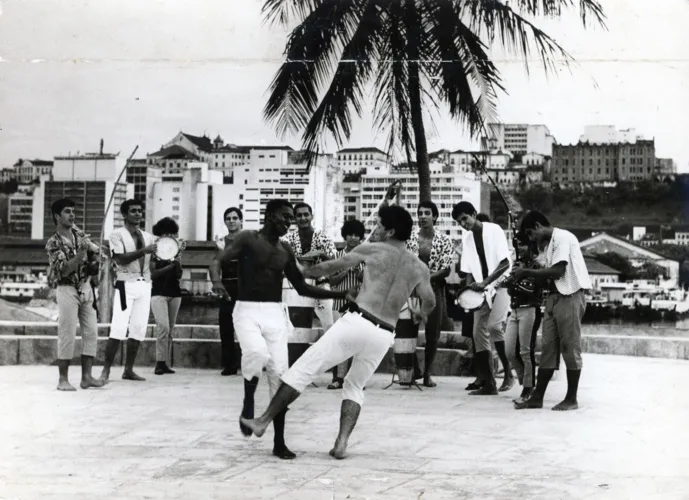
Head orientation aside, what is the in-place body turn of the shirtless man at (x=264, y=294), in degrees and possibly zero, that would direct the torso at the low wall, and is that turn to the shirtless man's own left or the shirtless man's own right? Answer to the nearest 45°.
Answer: approximately 135° to the shirtless man's own left

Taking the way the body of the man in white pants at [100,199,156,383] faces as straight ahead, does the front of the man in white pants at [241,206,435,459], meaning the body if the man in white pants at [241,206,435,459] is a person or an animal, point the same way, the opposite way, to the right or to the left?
the opposite way

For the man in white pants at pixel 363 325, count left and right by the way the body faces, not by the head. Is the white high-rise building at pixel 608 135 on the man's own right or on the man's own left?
on the man's own right

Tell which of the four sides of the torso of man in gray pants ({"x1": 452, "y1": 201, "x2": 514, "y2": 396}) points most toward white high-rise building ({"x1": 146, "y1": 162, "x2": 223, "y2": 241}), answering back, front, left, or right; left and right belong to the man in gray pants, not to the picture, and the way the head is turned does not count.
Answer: right

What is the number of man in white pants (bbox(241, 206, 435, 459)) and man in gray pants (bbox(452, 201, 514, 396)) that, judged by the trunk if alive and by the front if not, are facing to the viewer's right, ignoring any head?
0

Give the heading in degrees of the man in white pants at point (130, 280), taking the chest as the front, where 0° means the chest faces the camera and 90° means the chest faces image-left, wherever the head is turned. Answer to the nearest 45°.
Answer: approximately 315°

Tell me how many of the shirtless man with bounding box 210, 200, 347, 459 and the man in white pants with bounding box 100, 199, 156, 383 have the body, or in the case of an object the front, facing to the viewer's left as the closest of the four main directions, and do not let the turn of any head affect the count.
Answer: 0

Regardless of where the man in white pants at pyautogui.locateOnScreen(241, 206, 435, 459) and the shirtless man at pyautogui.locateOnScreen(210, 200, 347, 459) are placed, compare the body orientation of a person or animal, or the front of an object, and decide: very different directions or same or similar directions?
very different directions

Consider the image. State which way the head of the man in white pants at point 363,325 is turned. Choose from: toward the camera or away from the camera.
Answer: away from the camera

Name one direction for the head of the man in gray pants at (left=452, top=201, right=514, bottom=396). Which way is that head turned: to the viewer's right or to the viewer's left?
to the viewer's left

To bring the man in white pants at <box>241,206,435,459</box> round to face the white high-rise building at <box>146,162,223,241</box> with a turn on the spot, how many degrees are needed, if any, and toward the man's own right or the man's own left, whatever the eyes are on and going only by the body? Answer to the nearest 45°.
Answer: approximately 45° to the man's own right

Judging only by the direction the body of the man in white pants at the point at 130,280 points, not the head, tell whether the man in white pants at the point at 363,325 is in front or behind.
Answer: in front
